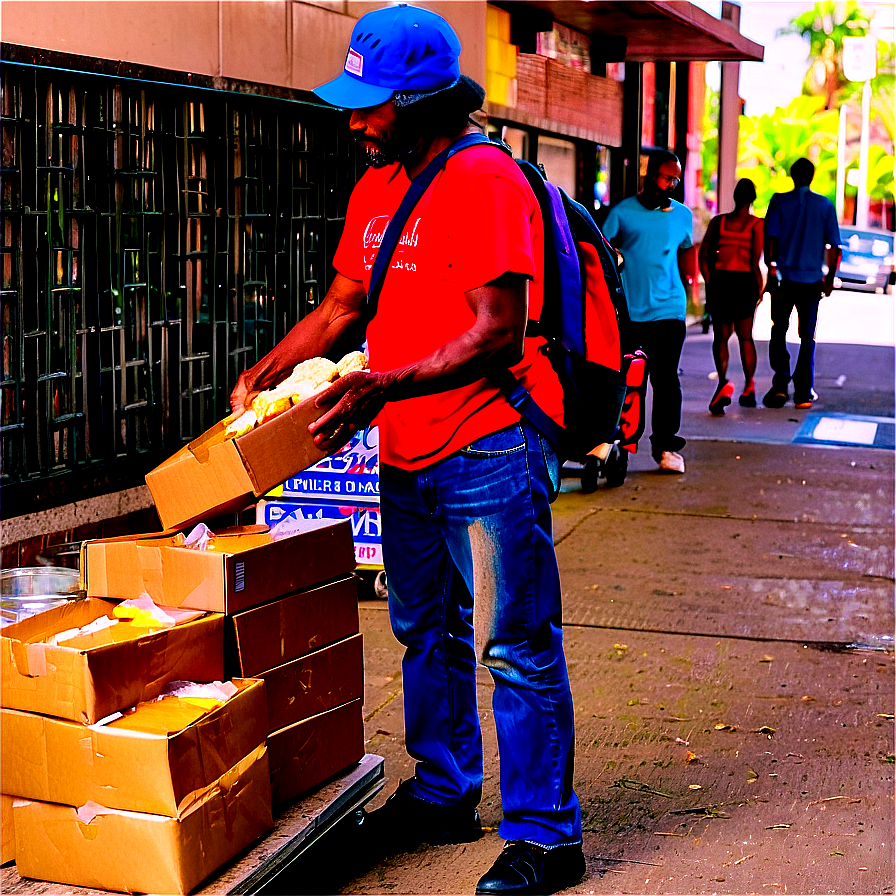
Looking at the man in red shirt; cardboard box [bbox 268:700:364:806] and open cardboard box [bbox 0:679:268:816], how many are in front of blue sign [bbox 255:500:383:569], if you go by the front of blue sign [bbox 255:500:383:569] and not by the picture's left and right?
3

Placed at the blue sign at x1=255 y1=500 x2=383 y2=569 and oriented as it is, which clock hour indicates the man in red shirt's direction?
The man in red shirt is roughly at 12 o'clock from the blue sign.

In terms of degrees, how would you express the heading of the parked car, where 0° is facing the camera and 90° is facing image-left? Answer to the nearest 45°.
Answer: approximately 45°

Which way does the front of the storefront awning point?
to the viewer's right

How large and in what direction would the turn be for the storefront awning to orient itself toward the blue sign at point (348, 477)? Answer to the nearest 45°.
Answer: approximately 90° to its right

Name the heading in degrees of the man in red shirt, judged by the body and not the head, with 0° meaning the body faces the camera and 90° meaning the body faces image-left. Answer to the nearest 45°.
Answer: approximately 45°

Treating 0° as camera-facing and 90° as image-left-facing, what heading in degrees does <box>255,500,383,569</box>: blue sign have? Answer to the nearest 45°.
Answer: approximately 0°

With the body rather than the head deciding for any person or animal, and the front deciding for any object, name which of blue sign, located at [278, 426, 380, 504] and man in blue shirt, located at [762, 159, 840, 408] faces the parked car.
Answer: the man in blue shirt

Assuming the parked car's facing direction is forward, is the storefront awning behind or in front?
in front

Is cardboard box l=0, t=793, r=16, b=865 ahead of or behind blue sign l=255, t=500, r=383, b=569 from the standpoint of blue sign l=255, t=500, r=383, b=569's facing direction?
ahead

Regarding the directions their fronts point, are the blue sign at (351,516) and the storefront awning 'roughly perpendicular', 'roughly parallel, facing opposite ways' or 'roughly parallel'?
roughly perpendicular

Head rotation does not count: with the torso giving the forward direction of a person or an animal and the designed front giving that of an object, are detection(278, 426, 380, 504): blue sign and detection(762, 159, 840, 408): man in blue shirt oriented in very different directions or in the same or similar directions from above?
very different directions

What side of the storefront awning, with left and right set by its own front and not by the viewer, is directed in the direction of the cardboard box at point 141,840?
right

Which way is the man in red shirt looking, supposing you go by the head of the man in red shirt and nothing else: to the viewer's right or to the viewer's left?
to the viewer's left
